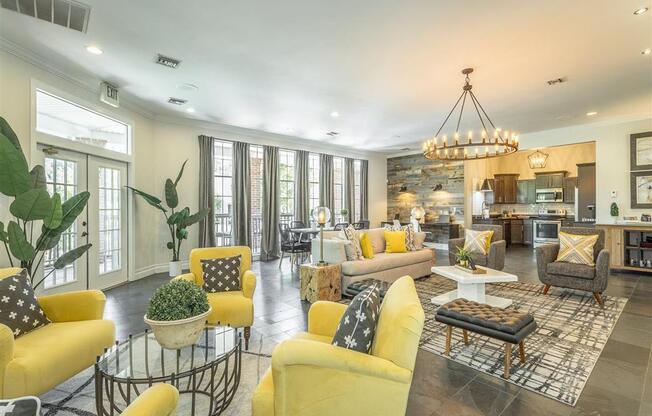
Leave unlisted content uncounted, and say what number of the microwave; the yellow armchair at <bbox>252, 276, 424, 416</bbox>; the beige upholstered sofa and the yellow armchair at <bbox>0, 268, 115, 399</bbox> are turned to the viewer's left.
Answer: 1

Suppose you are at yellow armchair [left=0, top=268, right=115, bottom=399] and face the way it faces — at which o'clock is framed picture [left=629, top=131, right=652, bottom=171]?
The framed picture is roughly at 11 o'clock from the yellow armchair.

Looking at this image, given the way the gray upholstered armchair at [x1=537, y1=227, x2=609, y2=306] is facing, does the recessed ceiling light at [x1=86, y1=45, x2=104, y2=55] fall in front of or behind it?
in front

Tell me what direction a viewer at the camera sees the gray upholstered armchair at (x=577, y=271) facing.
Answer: facing the viewer and to the left of the viewer

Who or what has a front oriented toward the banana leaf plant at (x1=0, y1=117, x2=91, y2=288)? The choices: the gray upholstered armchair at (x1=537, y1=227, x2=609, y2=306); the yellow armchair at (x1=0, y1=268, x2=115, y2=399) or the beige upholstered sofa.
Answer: the gray upholstered armchair

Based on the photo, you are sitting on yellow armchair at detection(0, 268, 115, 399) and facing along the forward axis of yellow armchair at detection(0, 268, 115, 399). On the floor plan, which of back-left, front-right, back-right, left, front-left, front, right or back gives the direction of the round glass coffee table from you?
front

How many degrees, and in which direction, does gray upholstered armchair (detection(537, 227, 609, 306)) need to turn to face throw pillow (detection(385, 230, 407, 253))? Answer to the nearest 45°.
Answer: approximately 45° to its right

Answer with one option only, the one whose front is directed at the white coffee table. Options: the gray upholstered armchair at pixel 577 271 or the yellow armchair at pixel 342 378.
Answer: the gray upholstered armchair

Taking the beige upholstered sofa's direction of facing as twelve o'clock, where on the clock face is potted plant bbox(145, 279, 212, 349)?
The potted plant is roughly at 2 o'clock from the beige upholstered sofa.

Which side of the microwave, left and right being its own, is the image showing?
front

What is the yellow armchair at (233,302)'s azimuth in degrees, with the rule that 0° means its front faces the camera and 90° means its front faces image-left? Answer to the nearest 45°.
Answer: approximately 45°

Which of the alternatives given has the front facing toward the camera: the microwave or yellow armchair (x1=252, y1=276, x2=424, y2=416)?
the microwave

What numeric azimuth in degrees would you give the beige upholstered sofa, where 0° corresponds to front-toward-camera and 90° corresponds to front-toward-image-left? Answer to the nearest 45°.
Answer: approximately 315°

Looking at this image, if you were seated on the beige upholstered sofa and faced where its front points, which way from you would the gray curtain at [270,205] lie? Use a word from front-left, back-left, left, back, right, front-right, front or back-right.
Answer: back

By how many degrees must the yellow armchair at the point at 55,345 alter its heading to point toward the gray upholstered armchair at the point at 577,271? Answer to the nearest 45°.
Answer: approximately 45° to its left

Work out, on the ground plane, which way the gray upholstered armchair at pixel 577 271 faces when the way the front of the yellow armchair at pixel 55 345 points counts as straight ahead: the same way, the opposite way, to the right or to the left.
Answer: the opposite way

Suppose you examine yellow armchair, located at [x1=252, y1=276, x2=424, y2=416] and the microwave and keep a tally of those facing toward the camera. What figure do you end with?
1
